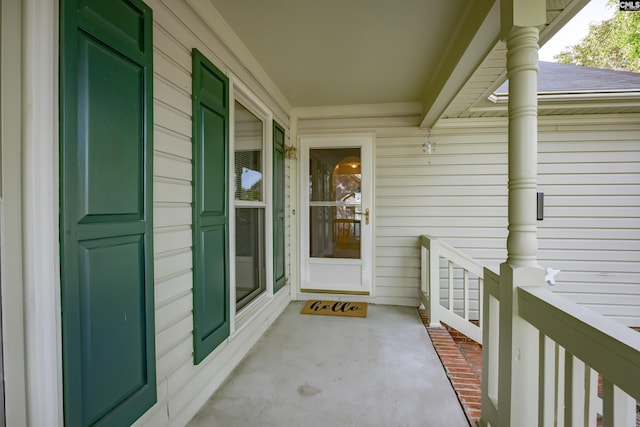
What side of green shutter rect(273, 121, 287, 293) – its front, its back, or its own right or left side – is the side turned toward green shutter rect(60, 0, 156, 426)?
right

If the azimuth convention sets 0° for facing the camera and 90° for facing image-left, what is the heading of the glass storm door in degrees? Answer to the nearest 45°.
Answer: approximately 0°

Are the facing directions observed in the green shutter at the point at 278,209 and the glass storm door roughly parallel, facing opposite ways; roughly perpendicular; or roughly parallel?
roughly perpendicular

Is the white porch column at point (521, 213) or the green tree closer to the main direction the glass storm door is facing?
the white porch column

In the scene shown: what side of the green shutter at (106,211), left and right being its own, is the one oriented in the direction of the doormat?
left

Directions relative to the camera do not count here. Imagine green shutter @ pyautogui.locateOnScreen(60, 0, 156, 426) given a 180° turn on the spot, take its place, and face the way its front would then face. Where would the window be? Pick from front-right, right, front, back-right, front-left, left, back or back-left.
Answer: right

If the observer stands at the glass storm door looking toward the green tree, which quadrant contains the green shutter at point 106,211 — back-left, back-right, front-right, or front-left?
back-right

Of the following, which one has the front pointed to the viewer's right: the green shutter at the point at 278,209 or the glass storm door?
the green shutter

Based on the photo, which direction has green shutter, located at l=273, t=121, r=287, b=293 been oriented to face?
to the viewer's right

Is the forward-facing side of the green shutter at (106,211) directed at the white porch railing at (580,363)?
yes

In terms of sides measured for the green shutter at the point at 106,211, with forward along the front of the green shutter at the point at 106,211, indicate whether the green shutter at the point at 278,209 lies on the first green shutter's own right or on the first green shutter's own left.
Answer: on the first green shutter's own left

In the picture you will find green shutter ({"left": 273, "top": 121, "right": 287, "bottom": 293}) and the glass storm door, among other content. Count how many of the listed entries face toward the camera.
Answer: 1
